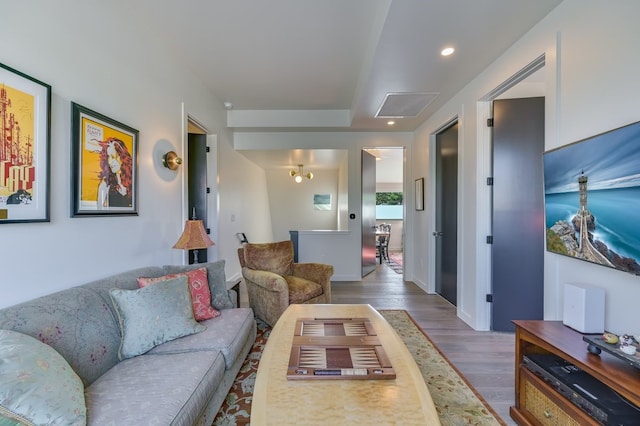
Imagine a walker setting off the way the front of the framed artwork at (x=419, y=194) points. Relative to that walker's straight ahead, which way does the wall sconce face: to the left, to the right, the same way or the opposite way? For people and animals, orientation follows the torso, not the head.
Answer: the opposite way

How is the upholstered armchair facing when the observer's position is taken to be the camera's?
facing the viewer and to the right of the viewer

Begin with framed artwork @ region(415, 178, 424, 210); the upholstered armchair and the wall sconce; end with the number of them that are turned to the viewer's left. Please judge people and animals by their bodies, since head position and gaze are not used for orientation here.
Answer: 1

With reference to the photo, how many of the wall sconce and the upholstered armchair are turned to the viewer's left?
0

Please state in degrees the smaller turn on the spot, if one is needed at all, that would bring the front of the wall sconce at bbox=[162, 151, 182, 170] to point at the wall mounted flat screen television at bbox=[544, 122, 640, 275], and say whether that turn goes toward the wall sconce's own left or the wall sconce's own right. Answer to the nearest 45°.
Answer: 0° — it already faces it

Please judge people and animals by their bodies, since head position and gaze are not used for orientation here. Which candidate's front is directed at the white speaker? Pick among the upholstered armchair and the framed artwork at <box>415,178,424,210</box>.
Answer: the upholstered armchair

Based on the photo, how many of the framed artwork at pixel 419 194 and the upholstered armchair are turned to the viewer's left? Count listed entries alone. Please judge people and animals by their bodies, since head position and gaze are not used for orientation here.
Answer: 1

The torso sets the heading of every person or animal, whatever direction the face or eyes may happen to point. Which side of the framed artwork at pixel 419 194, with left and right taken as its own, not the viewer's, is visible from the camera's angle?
left

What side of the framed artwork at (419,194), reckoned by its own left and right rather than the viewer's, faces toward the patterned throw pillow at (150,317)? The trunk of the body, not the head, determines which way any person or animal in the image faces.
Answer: left

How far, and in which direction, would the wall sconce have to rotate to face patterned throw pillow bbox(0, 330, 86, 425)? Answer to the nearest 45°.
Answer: approximately 45° to its right

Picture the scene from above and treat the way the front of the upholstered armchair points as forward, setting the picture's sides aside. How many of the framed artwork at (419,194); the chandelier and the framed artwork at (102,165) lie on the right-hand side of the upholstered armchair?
1

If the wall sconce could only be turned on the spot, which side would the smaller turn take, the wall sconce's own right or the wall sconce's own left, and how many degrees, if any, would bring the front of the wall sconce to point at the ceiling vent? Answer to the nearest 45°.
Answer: approximately 45° to the wall sconce's own left

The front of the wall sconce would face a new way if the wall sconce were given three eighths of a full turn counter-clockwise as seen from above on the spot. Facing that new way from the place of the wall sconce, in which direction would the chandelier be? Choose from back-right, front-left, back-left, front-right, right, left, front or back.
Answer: front-right

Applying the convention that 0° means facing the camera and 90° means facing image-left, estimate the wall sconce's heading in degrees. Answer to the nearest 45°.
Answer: approximately 315°

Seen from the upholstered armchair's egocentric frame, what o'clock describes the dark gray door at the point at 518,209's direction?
The dark gray door is roughly at 11 o'clock from the upholstered armchair.
